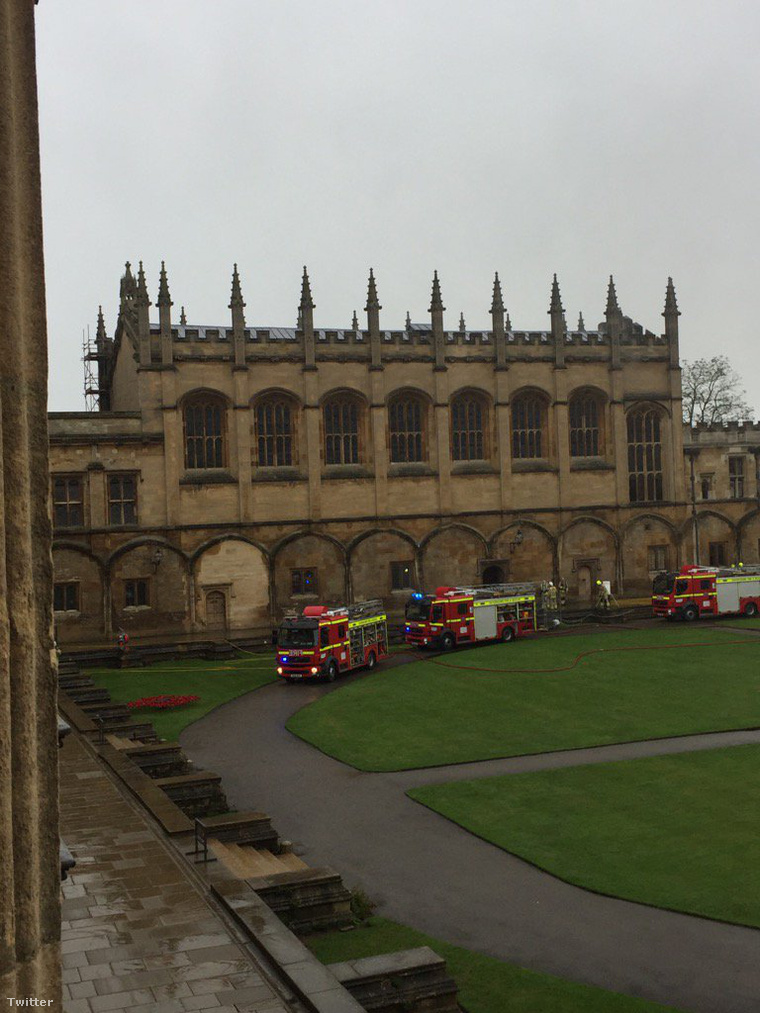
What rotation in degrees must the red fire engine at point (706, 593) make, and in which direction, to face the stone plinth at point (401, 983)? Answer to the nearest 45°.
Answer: approximately 45° to its left

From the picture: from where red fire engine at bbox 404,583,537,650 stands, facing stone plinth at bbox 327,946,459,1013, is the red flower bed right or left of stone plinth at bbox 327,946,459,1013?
right

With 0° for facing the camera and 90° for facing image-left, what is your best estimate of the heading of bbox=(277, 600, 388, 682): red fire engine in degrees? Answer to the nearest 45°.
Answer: approximately 45°

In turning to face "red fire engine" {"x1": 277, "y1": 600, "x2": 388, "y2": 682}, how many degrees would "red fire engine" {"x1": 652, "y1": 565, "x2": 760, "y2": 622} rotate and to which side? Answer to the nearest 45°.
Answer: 0° — it already faces it

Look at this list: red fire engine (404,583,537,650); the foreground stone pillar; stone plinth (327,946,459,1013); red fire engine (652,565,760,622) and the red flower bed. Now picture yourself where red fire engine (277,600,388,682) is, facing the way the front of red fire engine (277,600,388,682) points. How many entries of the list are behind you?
2

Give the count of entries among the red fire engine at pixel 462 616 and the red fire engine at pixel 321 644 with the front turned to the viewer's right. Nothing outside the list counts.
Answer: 0

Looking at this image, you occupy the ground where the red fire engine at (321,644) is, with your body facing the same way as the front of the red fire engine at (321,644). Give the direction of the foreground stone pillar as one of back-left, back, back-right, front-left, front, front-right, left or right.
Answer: front-left

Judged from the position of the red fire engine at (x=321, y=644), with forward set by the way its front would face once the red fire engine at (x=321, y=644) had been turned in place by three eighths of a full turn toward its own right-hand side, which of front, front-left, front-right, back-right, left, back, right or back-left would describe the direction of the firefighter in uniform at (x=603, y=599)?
front-right

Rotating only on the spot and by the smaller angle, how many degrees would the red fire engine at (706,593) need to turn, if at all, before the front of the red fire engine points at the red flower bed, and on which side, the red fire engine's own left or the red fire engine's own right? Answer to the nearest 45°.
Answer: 0° — it already faces it

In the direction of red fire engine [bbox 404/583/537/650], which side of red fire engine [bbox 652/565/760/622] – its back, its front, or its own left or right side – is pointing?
front

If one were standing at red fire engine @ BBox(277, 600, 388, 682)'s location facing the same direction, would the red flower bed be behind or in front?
in front

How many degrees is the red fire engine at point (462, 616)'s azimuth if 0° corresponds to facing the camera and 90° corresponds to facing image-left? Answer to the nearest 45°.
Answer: approximately 45°

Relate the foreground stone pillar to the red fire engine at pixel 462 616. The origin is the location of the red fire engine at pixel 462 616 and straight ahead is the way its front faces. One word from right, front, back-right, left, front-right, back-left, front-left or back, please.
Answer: front-left

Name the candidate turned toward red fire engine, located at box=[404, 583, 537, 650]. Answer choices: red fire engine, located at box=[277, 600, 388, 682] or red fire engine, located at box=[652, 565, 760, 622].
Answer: red fire engine, located at box=[652, 565, 760, 622]
